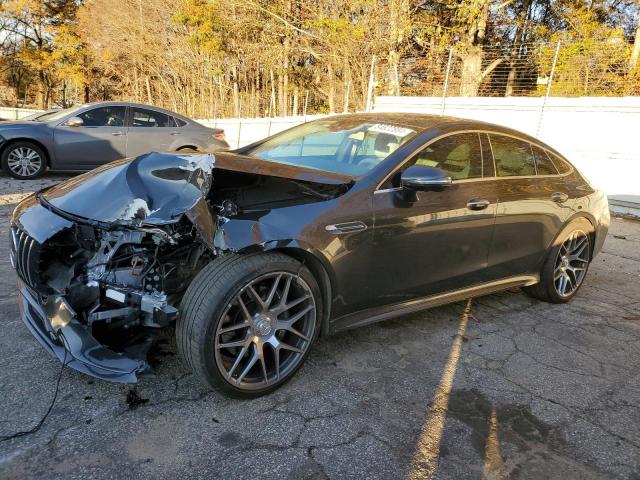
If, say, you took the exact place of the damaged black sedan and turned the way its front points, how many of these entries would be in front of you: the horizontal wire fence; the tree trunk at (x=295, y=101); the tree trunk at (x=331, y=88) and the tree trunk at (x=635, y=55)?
0

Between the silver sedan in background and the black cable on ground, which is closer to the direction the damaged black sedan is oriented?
the black cable on ground

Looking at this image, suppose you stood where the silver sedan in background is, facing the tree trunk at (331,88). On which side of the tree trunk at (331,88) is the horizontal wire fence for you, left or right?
right

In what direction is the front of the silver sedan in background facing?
to the viewer's left

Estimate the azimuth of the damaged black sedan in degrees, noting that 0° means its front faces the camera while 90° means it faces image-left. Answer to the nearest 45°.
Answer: approximately 45°

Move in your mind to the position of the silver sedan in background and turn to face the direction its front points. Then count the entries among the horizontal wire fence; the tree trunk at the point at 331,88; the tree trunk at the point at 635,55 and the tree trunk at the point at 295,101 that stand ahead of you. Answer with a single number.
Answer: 0

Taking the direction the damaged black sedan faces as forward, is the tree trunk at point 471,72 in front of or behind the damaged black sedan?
behind

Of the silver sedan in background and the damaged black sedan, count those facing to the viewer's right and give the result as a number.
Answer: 0

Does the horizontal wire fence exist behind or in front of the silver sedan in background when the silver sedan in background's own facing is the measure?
behind

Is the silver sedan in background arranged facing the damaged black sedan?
no

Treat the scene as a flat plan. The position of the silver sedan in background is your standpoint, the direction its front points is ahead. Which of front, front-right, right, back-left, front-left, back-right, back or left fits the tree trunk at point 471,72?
back

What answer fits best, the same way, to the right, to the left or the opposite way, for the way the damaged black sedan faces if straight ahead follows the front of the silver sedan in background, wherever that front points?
the same way

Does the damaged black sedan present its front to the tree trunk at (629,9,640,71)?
no

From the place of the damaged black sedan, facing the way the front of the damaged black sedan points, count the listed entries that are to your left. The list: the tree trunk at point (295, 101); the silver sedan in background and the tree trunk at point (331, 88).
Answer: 0

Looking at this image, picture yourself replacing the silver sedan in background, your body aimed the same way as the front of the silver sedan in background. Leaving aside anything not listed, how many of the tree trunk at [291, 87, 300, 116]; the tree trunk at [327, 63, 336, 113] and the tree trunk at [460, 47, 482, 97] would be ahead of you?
0

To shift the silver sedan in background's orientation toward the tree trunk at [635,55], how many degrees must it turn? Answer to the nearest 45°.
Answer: approximately 180°
